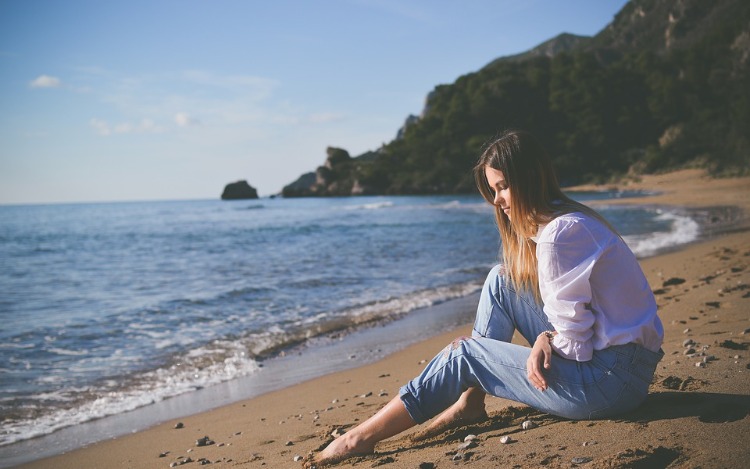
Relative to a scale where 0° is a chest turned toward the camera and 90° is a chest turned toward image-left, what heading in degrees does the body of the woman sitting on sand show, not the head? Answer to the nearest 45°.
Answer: approximately 90°

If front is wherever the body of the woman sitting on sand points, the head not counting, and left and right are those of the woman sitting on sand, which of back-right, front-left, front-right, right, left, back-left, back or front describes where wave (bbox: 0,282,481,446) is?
front-right

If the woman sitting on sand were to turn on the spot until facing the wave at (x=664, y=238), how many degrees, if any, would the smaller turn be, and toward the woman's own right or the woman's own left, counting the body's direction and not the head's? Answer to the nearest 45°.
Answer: approximately 90° to the woman's own right

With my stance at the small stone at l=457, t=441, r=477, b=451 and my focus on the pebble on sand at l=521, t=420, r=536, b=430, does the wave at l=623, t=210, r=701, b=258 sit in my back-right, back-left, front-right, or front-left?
front-left
